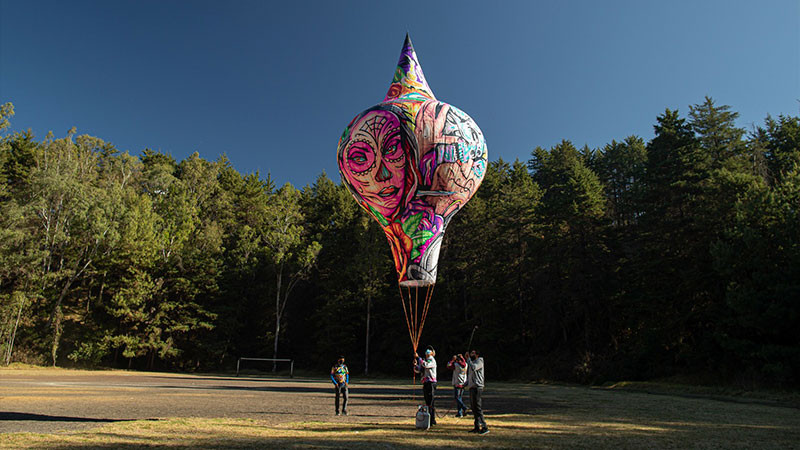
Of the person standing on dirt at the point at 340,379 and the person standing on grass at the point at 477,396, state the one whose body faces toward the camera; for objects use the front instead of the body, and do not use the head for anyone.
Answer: the person standing on dirt at the point at 340,379

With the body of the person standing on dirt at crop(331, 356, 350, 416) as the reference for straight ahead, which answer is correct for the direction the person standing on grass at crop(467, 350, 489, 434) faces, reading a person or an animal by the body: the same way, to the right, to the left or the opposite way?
to the right

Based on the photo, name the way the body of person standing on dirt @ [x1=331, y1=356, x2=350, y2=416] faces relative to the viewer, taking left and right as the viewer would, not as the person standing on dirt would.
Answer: facing the viewer

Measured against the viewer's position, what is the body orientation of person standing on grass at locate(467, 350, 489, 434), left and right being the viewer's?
facing to the left of the viewer

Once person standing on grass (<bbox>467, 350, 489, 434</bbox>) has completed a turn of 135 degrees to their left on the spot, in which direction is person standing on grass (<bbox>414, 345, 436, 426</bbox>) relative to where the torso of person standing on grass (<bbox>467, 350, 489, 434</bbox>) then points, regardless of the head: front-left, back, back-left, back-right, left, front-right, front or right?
back

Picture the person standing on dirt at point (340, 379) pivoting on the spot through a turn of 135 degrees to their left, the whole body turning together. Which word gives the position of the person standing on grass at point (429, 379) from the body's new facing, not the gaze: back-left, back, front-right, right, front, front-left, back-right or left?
right

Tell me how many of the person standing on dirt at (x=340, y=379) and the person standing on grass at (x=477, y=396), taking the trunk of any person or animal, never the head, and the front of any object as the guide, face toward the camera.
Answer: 1
